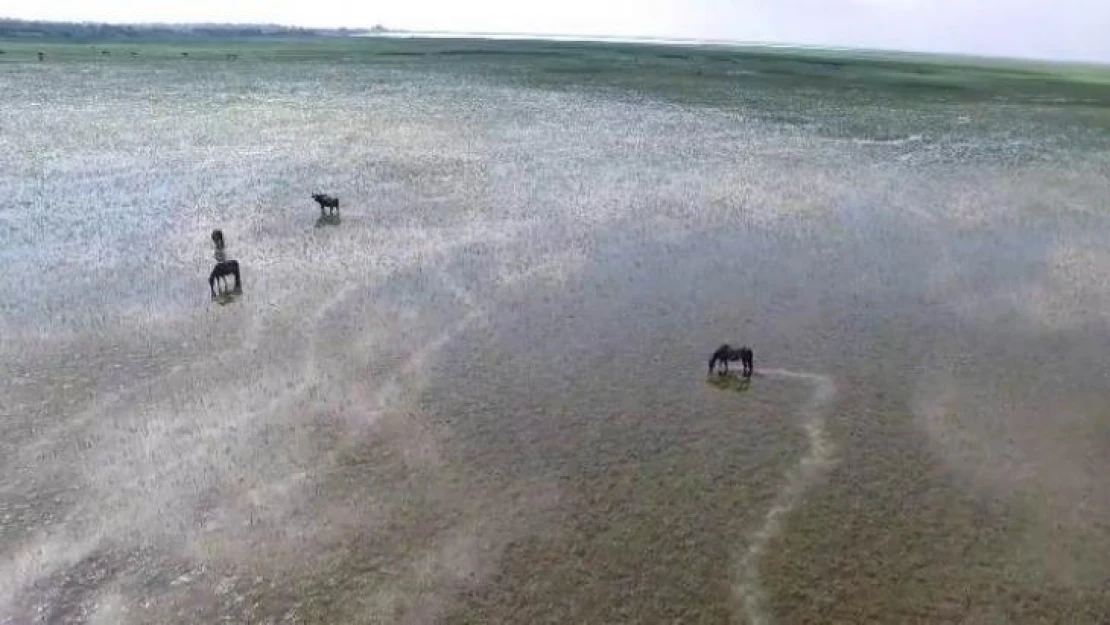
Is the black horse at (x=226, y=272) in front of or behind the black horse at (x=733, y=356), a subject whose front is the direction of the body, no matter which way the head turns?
in front

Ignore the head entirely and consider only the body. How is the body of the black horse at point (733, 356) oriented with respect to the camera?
to the viewer's left
